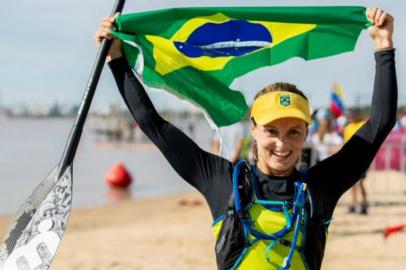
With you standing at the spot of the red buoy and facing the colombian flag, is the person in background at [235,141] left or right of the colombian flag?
right

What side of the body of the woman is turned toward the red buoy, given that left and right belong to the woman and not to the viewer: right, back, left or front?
back

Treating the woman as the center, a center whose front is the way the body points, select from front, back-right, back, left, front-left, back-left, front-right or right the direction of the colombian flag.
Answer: back

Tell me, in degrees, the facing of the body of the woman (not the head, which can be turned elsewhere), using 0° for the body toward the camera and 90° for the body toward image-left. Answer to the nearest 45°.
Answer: approximately 0°

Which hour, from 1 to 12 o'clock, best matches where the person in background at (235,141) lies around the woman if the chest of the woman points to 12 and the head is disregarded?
The person in background is roughly at 6 o'clock from the woman.
